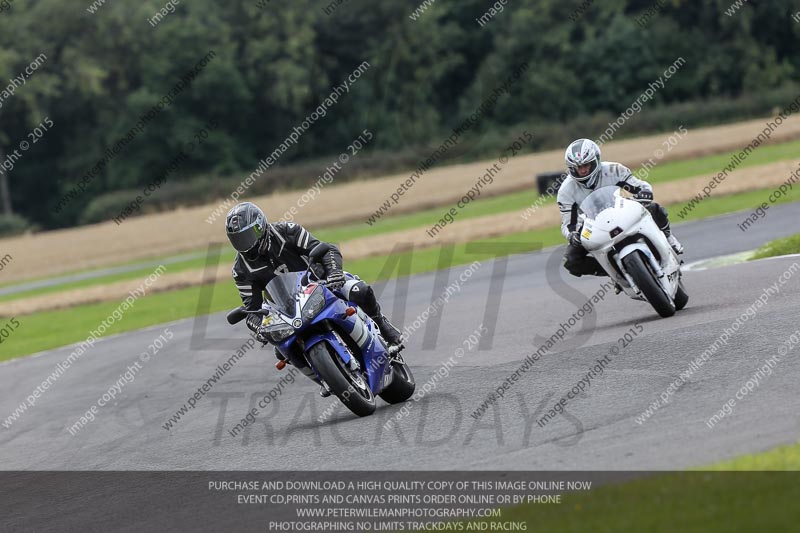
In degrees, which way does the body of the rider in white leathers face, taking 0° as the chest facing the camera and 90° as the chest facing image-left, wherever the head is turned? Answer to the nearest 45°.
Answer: approximately 0°
